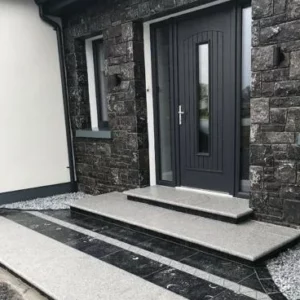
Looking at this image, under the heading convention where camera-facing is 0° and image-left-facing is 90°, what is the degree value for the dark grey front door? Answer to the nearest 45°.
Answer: approximately 45°

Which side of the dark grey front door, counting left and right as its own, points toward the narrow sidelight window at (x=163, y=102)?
right

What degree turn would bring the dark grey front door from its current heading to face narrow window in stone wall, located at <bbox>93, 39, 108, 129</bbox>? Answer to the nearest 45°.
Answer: approximately 90° to its right
